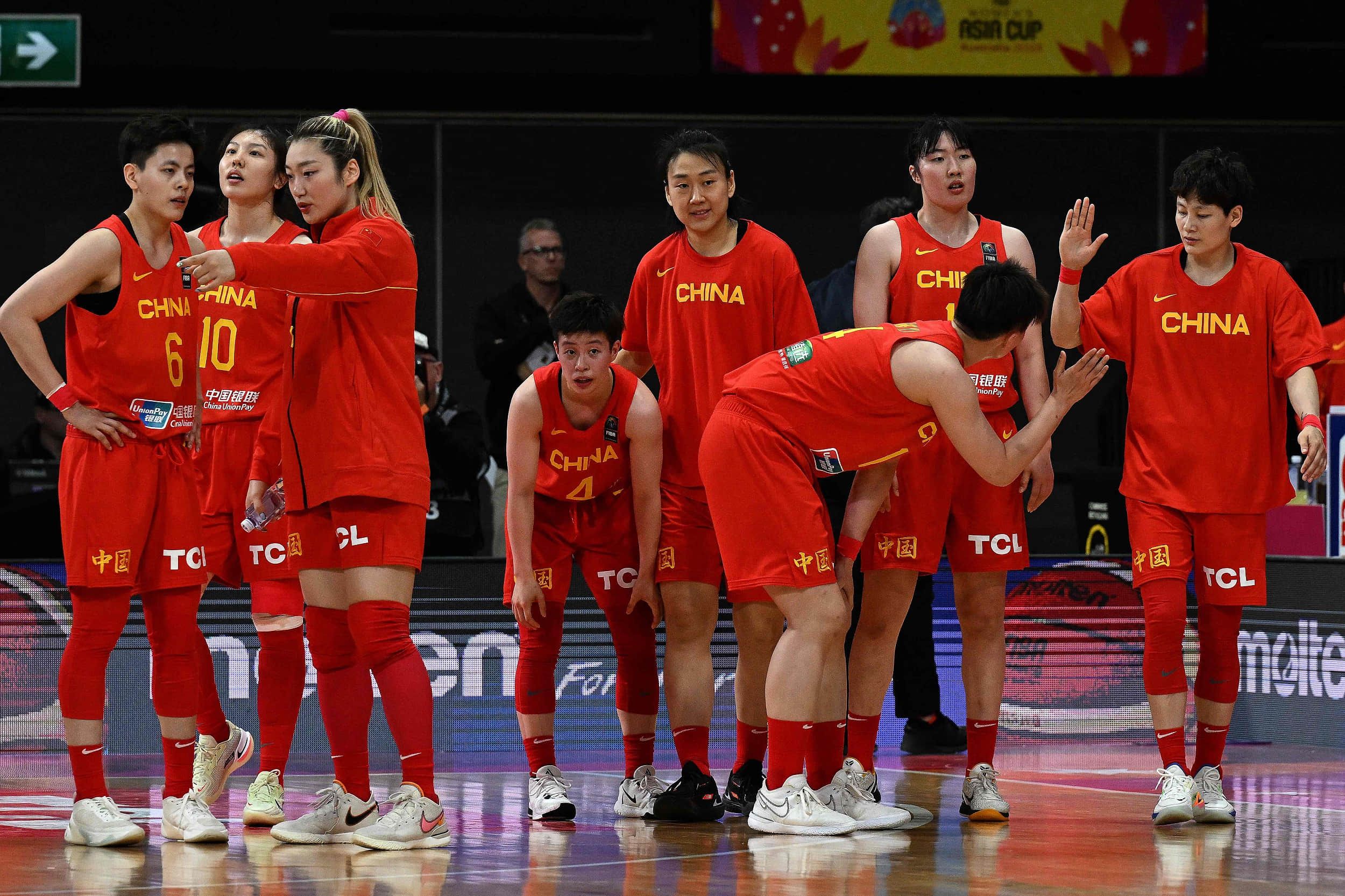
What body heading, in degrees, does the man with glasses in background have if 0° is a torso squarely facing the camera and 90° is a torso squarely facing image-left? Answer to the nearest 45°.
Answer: approximately 315°

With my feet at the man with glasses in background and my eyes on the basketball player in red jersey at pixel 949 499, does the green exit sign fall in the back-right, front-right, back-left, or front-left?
back-right

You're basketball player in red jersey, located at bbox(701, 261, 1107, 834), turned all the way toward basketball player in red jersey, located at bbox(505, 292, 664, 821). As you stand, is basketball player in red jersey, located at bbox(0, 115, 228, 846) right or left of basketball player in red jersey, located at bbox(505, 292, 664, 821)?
left

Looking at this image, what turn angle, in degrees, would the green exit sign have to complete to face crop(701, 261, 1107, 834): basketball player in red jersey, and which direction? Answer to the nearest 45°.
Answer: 0° — it already faces them

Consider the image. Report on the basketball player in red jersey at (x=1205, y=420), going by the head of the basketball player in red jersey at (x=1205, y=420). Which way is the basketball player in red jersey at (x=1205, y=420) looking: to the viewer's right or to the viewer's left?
to the viewer's left

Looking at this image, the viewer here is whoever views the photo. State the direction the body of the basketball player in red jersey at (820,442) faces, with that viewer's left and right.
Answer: facing to the right of the viewer

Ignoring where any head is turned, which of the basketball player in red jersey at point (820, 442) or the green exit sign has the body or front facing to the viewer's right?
the basketball player in red jersey
